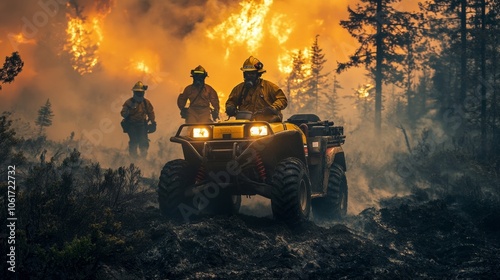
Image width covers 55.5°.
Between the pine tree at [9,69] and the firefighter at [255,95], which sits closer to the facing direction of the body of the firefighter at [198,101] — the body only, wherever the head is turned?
the firefighter

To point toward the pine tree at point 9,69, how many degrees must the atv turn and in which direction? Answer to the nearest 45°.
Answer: approximately 90° to its right

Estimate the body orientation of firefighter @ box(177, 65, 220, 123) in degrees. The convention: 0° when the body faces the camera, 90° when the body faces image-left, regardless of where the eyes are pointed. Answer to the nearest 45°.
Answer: approximately 0°

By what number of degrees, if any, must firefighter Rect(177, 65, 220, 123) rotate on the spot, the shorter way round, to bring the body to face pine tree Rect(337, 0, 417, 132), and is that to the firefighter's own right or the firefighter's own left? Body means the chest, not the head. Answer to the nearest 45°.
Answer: approximately 135° to the firefighter's own left

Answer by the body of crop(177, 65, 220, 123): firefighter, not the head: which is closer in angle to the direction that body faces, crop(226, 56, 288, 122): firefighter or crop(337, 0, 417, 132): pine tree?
the firefighter

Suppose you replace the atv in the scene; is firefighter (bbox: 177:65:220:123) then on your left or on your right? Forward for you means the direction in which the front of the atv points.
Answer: on your right

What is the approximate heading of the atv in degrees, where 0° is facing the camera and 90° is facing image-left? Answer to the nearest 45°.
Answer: approximately 45°

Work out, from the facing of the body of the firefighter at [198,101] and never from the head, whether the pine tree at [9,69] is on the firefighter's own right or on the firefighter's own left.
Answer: on the firefighter's own right

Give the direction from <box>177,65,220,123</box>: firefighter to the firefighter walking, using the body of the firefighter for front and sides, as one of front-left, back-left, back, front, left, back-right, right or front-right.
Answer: back-right

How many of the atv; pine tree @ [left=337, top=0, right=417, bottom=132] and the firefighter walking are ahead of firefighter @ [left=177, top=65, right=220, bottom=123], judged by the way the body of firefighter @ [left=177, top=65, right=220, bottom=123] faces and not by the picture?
1

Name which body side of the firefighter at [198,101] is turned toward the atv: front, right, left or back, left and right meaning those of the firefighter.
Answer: front
